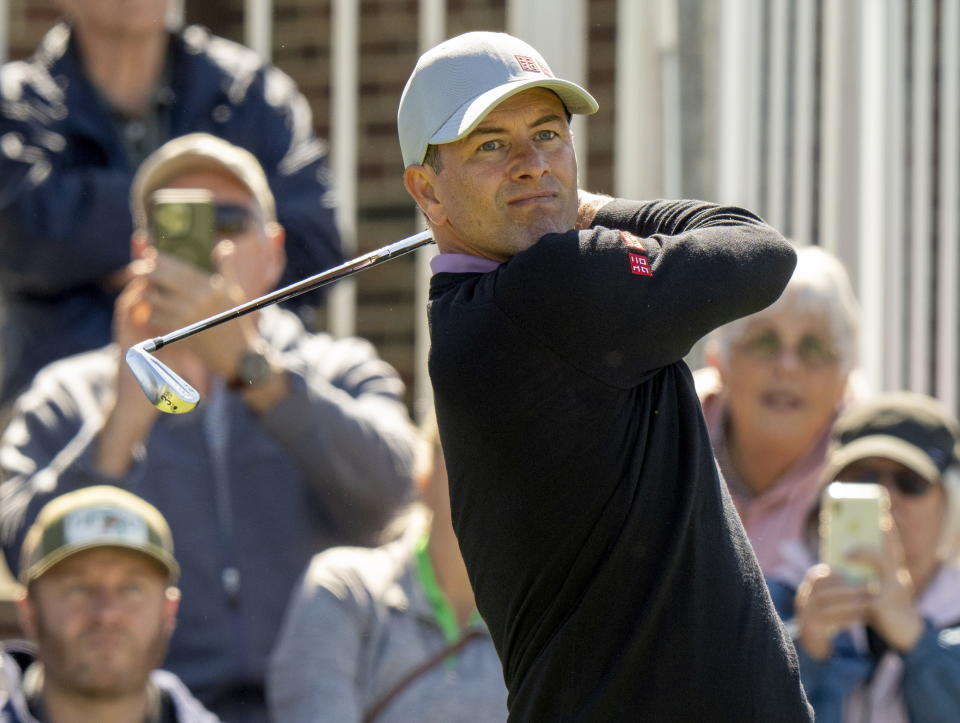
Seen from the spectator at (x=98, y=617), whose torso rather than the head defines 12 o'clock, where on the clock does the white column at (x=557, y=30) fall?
The white column is roughly at 7 o'clock from the spectator.

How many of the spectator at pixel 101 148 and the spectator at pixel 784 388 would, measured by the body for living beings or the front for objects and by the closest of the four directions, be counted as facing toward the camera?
2

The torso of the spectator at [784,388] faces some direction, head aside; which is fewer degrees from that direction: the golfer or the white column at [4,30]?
the golfer

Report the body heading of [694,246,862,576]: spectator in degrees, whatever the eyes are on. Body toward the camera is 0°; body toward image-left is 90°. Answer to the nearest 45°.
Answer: approximately 0°

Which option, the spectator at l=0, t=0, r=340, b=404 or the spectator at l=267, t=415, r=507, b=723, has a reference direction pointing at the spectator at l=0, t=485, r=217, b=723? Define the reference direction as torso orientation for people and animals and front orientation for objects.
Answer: the spectator at l=0, t=0, r=340, b=404
